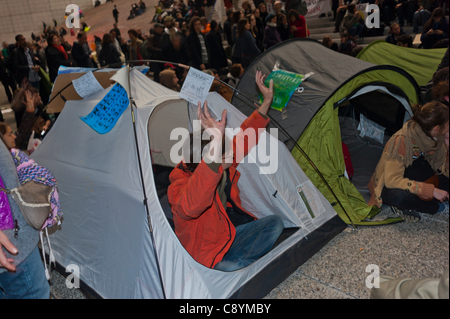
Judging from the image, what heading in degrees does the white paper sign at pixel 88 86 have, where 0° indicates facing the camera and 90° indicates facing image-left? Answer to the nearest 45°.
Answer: approximately 0°

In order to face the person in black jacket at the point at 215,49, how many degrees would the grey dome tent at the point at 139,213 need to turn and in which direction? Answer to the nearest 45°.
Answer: approximately 135° to its left

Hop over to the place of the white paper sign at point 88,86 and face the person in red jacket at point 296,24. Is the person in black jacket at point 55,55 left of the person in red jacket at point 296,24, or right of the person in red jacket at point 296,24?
left

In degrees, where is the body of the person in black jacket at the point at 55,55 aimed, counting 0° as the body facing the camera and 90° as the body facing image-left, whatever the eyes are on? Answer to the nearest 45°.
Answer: approximately 315°

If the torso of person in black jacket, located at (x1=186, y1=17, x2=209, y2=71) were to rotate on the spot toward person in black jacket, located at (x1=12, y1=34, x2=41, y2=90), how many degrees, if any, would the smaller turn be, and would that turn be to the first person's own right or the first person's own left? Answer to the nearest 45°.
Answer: approximately 135° to the first person's own right

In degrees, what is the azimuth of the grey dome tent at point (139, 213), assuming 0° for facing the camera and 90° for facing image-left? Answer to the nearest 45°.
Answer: approximately 315°
